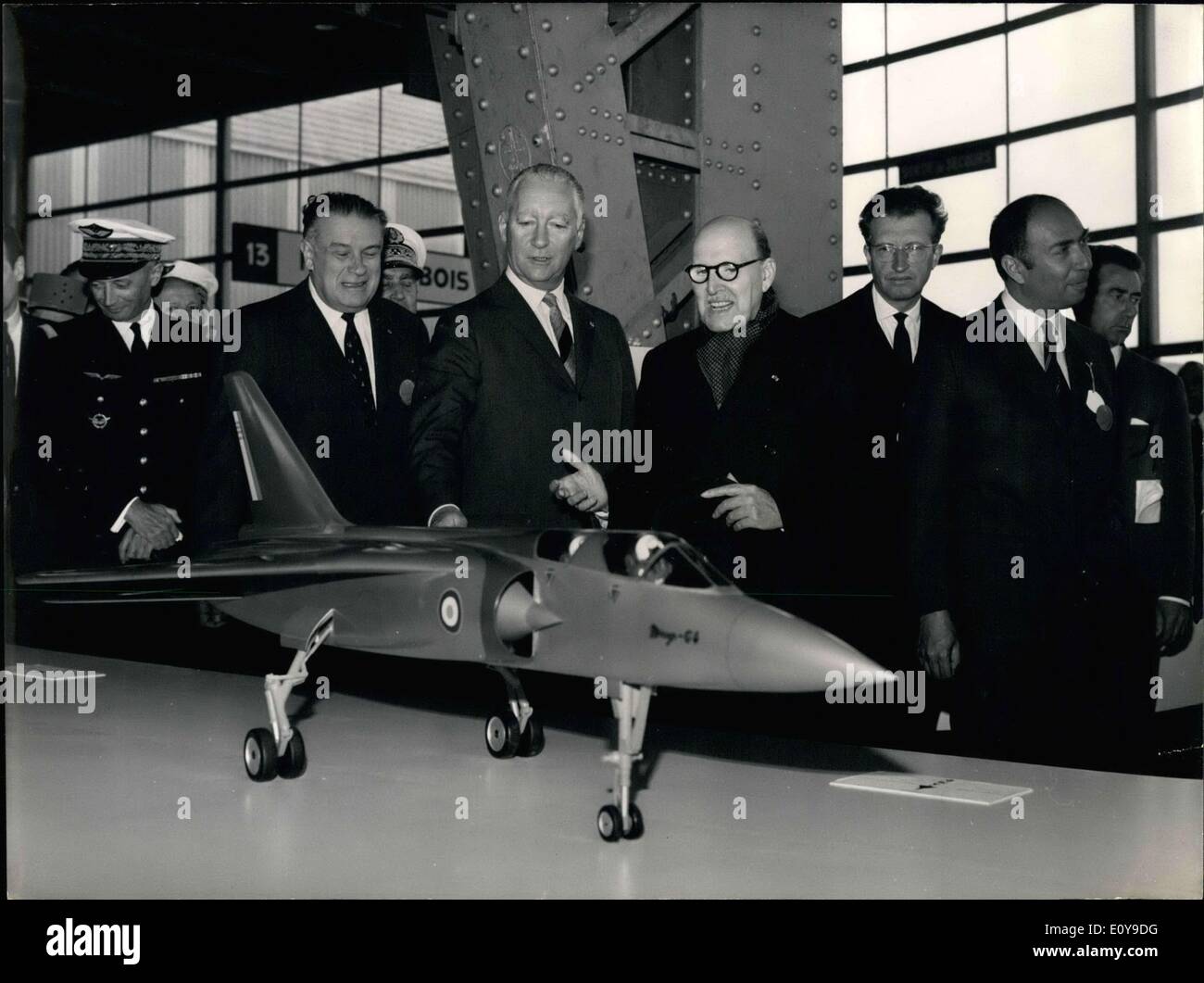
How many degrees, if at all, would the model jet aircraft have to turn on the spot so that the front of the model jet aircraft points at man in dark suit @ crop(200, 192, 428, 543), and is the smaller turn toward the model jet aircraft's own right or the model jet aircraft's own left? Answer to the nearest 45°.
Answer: approximately 180°

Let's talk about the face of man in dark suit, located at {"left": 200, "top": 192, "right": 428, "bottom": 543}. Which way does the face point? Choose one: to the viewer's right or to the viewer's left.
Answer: to the viewer's right

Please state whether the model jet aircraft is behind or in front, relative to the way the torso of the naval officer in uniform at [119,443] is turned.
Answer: in front

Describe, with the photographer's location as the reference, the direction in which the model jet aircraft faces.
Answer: facing the viewer and to the right of the viewer

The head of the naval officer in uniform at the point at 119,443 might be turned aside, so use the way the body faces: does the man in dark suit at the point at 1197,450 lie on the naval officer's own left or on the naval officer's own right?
on the naval officer's own left

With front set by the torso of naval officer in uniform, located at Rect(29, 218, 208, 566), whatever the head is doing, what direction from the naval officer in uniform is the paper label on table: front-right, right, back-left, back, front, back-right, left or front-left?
front-left

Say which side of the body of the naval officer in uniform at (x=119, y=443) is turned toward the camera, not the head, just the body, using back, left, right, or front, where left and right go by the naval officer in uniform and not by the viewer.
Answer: front

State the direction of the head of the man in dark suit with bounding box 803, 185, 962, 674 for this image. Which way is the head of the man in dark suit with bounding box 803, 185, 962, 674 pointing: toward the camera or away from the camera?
toward the camera

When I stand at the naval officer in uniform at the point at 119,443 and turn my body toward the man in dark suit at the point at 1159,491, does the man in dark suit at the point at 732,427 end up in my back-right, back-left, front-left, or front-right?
front-right

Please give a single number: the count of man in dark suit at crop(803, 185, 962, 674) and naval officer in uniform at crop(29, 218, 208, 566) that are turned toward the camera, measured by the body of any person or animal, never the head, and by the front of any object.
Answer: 2

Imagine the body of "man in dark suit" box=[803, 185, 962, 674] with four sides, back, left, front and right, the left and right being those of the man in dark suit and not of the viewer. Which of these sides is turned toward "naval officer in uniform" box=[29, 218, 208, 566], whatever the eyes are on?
right

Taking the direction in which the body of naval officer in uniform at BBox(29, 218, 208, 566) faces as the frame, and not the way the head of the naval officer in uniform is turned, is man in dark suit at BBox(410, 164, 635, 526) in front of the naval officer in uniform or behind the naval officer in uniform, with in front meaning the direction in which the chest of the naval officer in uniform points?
in front
